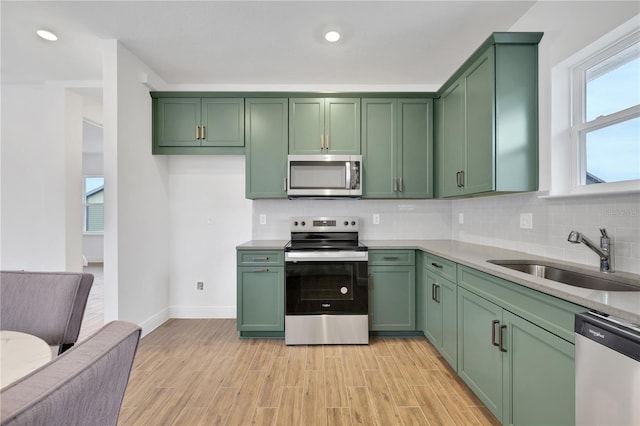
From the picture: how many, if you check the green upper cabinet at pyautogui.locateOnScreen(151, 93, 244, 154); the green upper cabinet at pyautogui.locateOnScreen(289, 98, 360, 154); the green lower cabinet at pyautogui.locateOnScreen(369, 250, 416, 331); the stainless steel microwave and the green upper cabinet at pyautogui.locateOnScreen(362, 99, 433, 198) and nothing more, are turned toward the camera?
5

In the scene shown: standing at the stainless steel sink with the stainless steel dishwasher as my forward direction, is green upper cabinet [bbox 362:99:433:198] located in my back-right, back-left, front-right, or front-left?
back-right

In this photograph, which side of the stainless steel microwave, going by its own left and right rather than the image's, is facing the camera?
front

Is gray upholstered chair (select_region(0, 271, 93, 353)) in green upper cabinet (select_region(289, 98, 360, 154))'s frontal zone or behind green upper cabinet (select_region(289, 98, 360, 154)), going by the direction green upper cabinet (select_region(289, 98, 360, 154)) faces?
frontal zone

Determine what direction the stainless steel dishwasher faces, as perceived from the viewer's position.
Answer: facing the viewer and to the left of the viewer

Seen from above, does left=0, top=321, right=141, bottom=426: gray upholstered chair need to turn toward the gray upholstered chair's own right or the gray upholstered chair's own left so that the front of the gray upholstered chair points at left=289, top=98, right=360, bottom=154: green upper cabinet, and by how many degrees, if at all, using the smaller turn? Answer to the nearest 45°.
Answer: approximately 90° to the gray upholstered chair's own right

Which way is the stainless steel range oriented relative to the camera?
toward the camera

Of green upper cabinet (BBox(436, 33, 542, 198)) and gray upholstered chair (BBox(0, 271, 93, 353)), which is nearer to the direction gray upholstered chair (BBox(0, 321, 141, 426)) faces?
the gray upholstered chair

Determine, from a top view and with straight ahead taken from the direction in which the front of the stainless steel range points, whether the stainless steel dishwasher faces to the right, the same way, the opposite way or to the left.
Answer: to the right

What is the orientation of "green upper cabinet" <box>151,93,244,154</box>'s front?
toward the camera

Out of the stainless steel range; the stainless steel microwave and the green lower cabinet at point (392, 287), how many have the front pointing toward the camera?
3

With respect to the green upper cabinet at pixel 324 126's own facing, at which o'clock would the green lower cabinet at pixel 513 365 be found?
The green lower cabinet is roughly at 11 o'clock from the green upper cabinet.

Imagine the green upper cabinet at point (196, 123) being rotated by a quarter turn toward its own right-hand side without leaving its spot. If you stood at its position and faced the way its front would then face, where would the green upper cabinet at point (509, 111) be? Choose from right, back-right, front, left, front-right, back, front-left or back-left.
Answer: back-left

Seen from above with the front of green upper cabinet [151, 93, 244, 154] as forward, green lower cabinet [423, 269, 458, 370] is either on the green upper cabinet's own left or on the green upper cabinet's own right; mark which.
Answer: on the green upper cabinet's own left

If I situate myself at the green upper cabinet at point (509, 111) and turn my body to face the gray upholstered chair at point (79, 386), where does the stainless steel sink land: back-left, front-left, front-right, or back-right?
front-left

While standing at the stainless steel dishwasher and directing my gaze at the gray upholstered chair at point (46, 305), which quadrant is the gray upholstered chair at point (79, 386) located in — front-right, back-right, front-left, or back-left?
front-left
